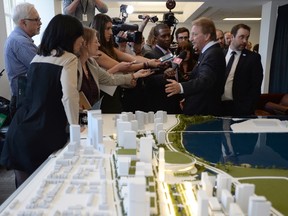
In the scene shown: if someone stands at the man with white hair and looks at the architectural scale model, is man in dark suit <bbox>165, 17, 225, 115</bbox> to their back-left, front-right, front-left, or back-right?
front-left

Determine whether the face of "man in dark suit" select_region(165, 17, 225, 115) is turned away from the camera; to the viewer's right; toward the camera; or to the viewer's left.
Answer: to the viewer's left

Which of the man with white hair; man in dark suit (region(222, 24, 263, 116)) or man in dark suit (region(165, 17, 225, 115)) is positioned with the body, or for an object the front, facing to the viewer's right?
the man with white hair

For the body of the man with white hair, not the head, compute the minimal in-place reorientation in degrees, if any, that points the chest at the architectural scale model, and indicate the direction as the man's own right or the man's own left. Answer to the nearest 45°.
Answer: approximately 90° to the man's own right

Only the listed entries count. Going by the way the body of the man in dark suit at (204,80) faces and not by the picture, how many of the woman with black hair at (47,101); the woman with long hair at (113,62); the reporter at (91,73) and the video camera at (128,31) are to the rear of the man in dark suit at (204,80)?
0

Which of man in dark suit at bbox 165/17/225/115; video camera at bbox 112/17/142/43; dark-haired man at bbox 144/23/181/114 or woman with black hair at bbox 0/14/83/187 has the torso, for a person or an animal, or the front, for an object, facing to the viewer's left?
the man in dark suit

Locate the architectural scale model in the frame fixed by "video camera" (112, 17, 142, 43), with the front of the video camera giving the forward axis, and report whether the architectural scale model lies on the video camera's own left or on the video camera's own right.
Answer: on the video camera's own right

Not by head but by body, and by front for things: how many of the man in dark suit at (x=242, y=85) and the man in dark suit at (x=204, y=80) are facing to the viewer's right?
0

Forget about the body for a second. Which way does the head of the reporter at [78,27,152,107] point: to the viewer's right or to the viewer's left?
to the viewer's right

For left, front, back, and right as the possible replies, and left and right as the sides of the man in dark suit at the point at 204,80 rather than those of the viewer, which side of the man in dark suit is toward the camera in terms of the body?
left

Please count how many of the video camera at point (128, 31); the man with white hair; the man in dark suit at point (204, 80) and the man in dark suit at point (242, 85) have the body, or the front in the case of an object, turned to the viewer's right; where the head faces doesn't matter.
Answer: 2

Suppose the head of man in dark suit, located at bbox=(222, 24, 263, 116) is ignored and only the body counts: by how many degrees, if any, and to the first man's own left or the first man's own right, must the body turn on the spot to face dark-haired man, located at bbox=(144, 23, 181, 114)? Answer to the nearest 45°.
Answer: approximately 45° to the first man's own right

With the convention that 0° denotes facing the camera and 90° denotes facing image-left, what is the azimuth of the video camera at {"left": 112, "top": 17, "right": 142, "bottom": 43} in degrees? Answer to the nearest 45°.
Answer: approximately 270°

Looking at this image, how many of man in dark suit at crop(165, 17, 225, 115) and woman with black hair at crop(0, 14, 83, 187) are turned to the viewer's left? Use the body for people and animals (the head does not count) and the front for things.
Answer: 1

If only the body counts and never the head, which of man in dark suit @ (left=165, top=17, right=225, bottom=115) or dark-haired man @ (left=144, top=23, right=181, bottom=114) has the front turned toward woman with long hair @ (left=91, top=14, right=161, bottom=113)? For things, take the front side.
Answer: the man in dark suit

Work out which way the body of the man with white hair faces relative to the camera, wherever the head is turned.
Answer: to the viewer's right
